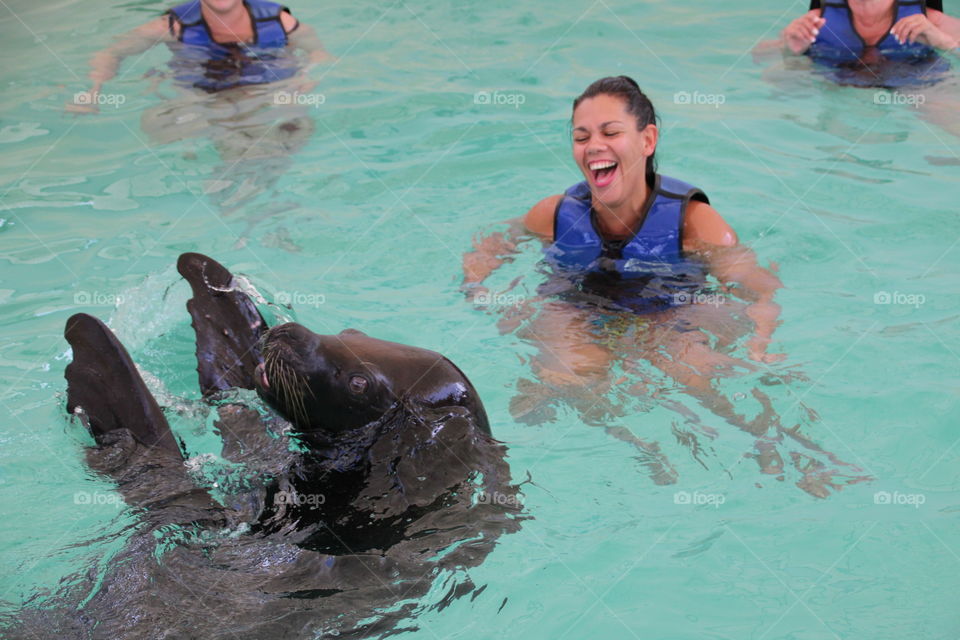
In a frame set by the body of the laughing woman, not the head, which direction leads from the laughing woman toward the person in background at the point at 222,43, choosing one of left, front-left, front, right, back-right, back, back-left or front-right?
right

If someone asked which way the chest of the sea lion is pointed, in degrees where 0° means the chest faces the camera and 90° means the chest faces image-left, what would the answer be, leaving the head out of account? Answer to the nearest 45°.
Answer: approximately 90°

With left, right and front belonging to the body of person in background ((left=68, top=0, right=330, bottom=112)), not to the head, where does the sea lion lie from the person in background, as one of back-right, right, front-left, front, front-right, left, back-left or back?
front

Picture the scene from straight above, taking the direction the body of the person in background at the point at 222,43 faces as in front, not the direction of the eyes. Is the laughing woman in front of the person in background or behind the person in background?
in front

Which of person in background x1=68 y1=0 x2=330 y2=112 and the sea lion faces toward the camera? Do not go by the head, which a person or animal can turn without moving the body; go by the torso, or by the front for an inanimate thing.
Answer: the person in background

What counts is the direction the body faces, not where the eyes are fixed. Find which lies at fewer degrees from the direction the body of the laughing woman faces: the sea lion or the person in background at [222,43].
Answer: the sea lion

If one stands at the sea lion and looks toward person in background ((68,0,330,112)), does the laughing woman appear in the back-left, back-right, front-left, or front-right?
front-right

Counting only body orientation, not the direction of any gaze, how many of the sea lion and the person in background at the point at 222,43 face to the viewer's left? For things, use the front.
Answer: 1

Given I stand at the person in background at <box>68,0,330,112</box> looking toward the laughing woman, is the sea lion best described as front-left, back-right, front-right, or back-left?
front-right

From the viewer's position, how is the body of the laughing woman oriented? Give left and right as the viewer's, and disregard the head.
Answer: facing the viewer and to the left of the viewer

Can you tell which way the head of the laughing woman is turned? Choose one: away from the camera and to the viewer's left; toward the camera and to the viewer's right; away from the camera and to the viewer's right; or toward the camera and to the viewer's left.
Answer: toward the camera and to the viewer's left

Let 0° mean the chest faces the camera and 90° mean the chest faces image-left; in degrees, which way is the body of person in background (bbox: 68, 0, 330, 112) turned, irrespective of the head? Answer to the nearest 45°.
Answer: approximately 0°

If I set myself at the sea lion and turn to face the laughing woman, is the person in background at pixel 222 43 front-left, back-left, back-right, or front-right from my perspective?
front-left

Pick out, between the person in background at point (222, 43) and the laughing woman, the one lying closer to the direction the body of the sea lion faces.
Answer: the person in background
